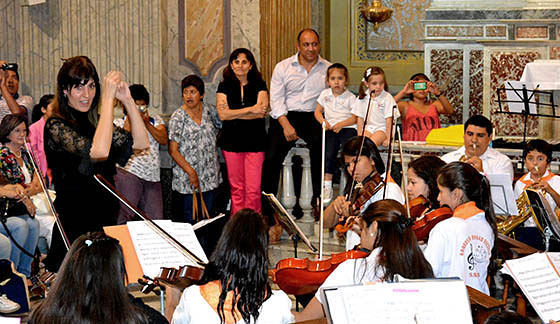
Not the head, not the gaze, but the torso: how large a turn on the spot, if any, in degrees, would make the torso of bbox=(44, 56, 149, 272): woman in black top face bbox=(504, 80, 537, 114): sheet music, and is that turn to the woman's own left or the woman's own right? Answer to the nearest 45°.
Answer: approximately 90° to the woman's own left

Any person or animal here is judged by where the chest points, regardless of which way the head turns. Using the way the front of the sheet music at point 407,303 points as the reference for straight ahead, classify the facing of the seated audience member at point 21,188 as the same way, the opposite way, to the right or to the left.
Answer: to the left

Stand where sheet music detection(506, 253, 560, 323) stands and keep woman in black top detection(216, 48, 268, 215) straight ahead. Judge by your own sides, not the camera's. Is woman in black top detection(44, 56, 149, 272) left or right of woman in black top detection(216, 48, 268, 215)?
left

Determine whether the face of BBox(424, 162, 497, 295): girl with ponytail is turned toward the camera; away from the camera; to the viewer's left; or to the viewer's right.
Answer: to the viewer's left

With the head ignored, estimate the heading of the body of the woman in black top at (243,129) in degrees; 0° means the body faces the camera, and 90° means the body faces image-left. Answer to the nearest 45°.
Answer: approximately 0°

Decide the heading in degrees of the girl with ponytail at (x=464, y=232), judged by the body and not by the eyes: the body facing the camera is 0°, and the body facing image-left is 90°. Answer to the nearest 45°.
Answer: approximately 135°

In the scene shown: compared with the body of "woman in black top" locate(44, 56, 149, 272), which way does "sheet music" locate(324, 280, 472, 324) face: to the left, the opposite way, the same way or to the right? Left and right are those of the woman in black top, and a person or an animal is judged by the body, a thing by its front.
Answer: to the right

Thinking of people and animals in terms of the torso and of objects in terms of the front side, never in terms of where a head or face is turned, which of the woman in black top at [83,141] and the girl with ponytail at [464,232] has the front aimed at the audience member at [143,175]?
the girl with ponytail
